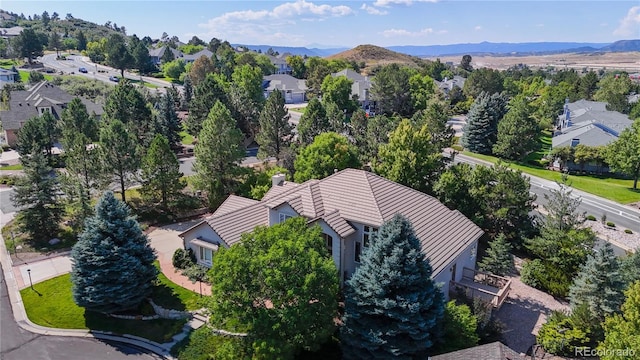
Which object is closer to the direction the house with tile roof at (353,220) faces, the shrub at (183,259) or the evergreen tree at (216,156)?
the shrub

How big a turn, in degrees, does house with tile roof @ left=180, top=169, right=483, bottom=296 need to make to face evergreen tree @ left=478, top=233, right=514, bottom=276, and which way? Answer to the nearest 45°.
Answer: approximately 135° to its left

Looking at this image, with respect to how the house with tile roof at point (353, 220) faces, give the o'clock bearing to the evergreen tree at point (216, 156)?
The evergreen tree is roughly at 3 o'clock from the house with tile roof.

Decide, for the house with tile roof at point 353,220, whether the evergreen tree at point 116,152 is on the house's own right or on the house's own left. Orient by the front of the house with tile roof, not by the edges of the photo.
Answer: on the house's own right

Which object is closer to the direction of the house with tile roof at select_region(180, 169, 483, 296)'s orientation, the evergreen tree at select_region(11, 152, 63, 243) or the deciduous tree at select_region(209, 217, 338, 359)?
the deciduous tree

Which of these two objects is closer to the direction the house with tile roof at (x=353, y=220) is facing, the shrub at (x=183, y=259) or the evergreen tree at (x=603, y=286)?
the shrub

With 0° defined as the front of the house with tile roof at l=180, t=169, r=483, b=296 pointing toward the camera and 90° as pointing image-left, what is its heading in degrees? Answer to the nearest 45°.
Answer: approximately 45°

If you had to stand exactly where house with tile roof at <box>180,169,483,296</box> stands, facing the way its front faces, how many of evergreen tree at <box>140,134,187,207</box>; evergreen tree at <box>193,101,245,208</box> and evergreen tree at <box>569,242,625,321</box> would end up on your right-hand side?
2

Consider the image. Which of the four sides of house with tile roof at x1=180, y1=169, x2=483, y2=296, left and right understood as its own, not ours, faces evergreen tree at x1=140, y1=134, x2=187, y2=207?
right

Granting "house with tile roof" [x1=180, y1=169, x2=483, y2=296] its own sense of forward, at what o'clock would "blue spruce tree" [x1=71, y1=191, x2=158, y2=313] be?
The blue spruce tree is roughly at 1 o'clock from the house with tile roof.
